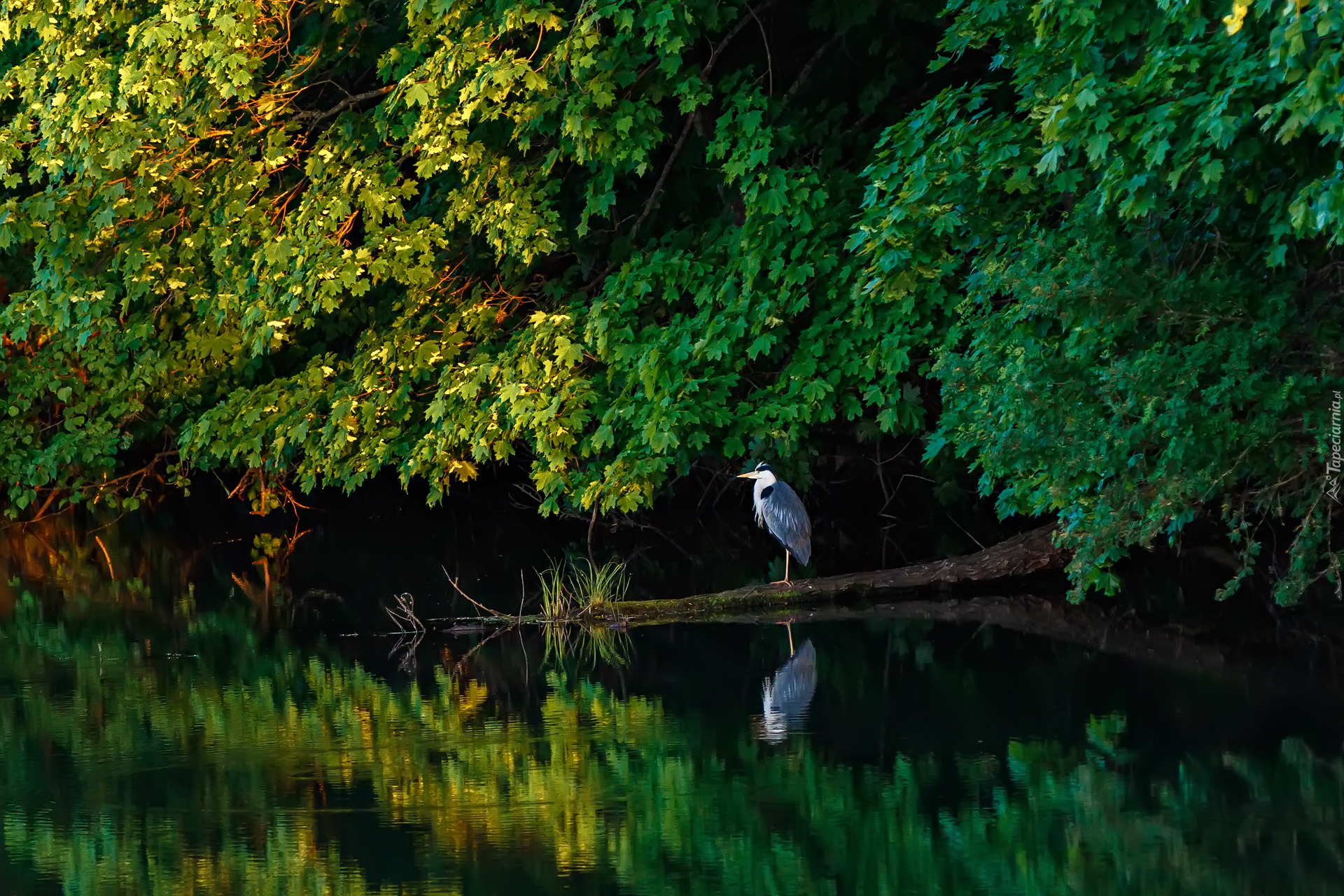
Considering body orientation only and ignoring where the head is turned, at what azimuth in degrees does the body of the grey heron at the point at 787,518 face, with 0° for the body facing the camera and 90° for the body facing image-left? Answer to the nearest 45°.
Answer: approximately 90°

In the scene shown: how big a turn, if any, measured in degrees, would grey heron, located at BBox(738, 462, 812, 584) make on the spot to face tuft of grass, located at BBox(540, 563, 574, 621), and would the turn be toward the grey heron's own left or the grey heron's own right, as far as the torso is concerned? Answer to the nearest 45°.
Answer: approximately 45° to the grey heron's own left

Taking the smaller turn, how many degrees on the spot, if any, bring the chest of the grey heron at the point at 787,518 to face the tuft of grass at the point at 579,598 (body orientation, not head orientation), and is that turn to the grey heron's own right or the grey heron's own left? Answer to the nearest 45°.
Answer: approximately 45° to the grey heron's own left
